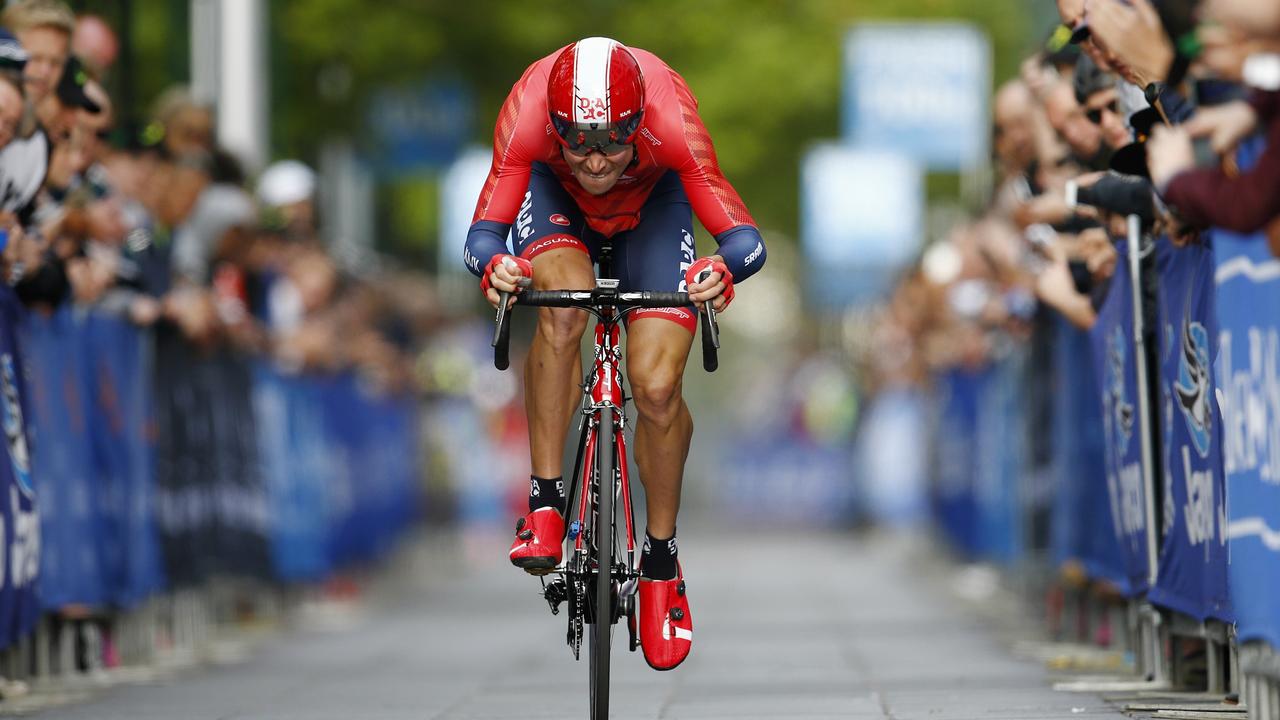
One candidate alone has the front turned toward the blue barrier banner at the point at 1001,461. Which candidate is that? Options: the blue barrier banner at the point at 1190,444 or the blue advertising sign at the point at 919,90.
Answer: the blue advertising sign

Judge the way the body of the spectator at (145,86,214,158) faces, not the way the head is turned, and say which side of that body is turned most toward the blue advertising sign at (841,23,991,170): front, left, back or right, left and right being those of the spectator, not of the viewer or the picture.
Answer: left

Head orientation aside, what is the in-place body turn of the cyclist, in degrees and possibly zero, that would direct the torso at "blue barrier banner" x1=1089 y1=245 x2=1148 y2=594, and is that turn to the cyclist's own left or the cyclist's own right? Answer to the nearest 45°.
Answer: approximately 135° to the cyclist's own left

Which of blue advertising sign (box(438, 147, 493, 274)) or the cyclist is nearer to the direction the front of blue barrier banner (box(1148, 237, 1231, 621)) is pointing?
the cyclist

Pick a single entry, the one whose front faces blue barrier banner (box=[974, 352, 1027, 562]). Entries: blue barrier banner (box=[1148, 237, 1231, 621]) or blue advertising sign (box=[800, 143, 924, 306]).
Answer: the blue advertising sign

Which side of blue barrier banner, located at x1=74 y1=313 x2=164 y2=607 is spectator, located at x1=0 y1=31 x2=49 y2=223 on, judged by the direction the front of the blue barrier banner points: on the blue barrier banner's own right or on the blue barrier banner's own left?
on the blue barrier banner's own right

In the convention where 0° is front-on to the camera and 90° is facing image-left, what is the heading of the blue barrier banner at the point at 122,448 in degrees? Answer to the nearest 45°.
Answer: approximately 315°

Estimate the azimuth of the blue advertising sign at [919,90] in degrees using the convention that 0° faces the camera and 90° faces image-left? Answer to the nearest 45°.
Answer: approximately 0°

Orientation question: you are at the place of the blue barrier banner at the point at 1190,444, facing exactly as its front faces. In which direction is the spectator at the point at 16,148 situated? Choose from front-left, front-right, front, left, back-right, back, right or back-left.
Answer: front-right

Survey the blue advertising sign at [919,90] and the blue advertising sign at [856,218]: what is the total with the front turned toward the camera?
2

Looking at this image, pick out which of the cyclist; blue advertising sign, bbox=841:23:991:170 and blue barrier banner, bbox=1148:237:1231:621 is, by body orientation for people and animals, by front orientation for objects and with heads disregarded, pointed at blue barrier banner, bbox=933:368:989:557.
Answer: the blue advertising sign
